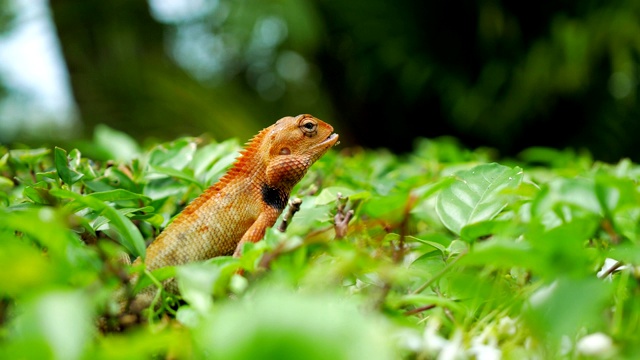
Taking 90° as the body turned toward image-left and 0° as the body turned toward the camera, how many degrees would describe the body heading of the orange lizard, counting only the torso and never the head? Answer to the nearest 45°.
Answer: approximately 270°

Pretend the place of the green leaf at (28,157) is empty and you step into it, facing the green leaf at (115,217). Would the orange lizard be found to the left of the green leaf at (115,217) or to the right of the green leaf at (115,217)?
left

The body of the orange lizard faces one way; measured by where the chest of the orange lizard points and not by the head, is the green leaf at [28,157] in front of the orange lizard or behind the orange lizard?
behind
